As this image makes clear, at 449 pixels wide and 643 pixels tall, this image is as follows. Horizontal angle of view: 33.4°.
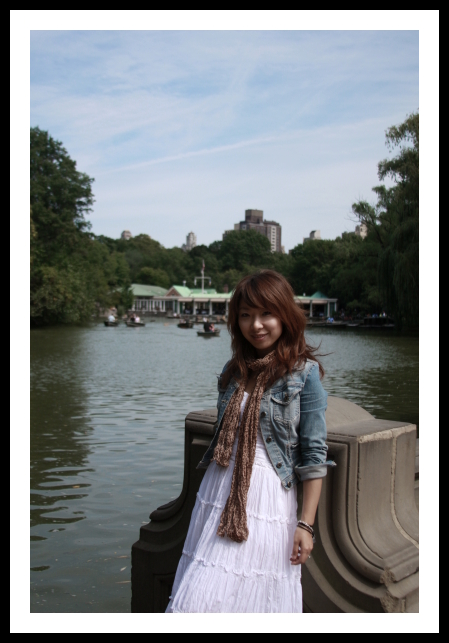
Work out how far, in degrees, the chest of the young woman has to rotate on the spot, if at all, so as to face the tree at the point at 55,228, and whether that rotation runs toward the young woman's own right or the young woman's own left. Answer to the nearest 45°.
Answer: approximately 135° to the young woman's own right

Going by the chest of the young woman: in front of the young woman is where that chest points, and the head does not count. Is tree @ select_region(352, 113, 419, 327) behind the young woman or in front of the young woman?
behind

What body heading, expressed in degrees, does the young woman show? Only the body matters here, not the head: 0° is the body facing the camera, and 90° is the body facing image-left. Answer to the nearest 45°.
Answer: approximately 45°
